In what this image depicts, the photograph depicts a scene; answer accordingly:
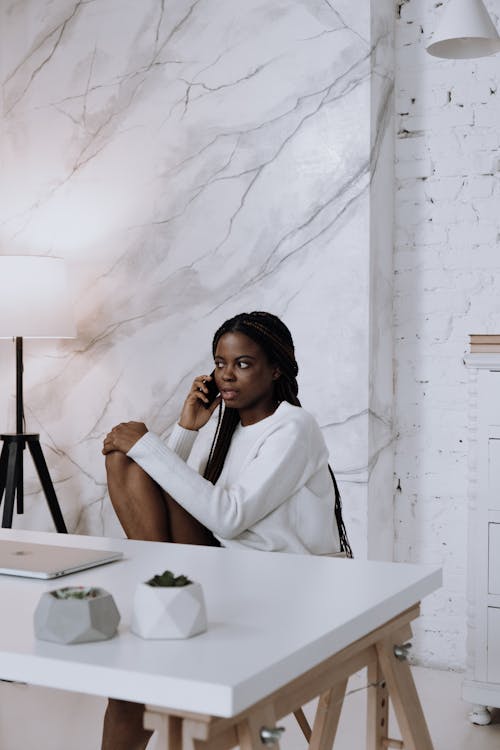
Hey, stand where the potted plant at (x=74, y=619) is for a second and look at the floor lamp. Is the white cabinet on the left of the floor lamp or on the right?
right

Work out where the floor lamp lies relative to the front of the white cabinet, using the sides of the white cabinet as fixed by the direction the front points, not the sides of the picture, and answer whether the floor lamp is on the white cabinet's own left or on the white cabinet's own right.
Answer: on the white cabinet's own right

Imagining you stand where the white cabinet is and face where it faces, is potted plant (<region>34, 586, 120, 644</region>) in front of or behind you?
in front

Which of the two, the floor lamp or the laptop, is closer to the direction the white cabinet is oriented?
the laptop

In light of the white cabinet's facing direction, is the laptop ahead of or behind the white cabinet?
ahead

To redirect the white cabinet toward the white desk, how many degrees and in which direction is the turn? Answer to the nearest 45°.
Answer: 0° — it already faces it

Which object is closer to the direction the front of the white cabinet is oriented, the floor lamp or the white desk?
the white desk

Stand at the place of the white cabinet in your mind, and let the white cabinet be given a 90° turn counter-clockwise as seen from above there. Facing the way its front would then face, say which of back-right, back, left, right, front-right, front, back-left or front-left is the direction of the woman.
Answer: back-right
